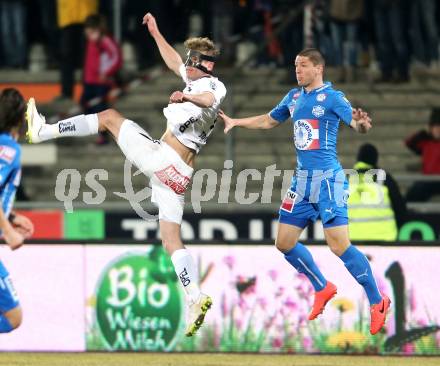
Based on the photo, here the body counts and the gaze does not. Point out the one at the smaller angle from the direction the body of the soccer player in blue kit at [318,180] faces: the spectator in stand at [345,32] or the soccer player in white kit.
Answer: the soccer player in white kit

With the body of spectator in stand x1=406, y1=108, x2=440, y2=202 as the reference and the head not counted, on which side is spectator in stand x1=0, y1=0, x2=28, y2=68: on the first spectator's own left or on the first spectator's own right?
on the first spectator's own right

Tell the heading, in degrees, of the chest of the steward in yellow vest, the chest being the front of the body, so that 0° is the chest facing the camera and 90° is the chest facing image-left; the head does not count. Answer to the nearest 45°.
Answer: approximately 180°

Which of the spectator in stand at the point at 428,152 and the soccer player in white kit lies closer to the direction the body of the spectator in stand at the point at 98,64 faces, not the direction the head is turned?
the soccer player in white kit
